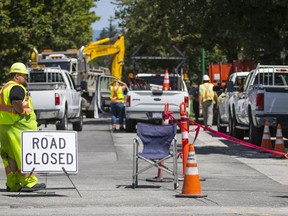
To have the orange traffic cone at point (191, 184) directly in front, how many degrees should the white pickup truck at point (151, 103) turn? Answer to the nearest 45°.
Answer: approximately 180°

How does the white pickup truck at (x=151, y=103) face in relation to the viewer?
away from the camera

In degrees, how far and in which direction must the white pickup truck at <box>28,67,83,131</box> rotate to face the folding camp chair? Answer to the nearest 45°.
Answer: approximately 135° to its right

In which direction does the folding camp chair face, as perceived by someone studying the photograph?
facing the viewer

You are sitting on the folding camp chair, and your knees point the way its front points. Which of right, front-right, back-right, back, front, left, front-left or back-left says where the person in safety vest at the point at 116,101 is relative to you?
back

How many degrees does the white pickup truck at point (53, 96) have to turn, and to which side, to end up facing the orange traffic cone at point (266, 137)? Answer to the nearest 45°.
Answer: approximately 90° to its right

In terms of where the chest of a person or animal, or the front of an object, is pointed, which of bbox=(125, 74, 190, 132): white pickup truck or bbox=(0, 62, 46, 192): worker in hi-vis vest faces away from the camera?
the white pickup truck

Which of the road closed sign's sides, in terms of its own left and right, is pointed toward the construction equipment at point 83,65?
back

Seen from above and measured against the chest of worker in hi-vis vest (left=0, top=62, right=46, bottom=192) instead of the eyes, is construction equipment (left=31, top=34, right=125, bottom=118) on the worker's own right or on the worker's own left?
on the worker's own left

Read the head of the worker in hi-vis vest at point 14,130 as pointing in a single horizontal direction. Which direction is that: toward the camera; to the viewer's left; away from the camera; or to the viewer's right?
to the viewer's right

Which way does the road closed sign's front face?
toward the camera

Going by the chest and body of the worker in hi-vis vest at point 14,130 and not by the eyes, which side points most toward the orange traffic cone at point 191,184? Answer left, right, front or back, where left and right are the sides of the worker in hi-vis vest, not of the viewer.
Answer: front

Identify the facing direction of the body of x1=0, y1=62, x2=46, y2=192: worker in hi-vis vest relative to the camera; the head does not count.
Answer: to the viewer's right

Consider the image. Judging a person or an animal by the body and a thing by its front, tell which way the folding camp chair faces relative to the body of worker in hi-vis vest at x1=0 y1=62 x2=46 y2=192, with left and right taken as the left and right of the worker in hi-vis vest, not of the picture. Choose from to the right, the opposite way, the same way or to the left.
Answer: to the right
